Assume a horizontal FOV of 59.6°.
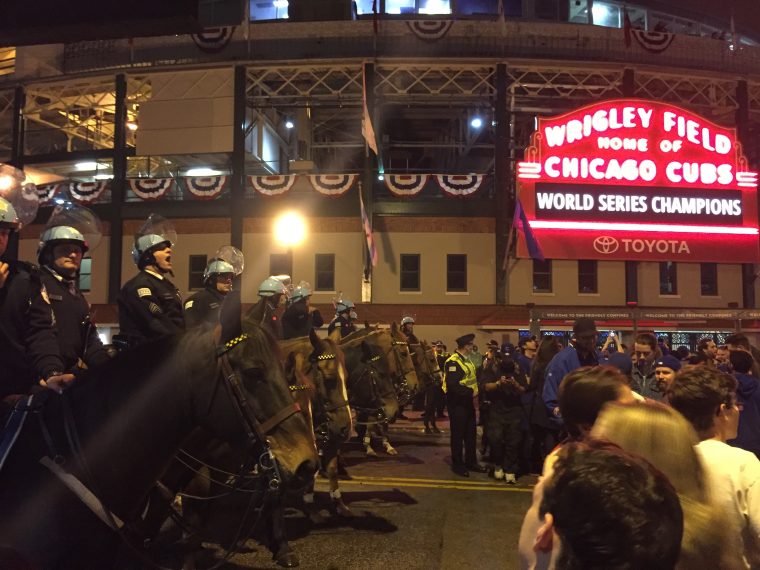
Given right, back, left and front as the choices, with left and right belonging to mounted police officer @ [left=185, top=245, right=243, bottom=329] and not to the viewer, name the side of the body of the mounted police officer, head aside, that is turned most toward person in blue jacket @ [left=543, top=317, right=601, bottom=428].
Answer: front

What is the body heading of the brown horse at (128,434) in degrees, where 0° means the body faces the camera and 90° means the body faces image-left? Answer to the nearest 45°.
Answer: approximately 270°

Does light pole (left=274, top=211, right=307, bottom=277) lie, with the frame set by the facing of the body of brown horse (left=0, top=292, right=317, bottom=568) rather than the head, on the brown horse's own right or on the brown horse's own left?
on the brown horse's own left

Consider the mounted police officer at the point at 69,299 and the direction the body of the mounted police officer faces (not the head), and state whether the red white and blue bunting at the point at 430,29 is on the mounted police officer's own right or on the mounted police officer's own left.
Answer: on the mounted police officer's own left

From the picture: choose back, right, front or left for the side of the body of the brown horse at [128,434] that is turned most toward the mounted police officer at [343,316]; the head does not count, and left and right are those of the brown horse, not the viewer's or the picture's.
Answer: left

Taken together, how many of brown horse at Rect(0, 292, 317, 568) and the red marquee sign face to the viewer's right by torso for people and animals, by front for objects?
1

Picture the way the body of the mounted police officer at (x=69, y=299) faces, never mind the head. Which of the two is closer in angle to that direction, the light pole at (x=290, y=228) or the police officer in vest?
the police officer in vest

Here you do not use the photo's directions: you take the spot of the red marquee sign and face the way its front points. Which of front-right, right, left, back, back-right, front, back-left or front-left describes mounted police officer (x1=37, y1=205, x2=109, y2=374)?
front

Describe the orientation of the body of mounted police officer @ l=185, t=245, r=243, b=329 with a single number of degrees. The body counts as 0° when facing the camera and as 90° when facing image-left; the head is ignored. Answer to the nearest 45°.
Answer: approximately 315°

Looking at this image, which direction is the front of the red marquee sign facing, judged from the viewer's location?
facing the viewer

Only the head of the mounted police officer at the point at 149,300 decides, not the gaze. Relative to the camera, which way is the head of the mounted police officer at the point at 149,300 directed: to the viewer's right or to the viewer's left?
to the viewer's right

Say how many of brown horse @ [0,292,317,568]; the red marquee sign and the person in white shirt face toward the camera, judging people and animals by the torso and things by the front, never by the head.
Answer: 1

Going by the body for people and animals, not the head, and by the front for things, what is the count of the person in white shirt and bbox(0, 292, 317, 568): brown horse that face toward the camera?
0
